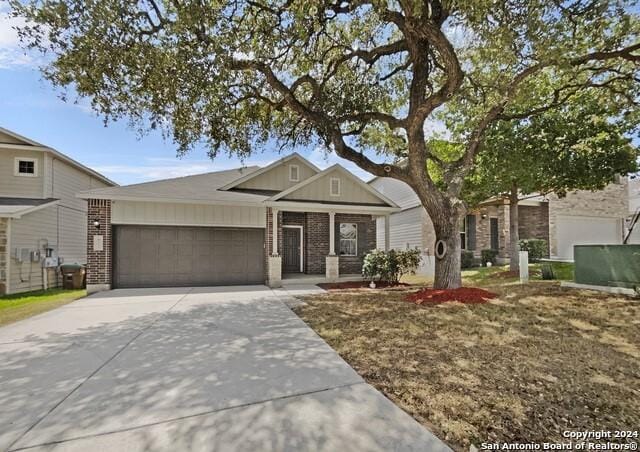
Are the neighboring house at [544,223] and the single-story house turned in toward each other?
no

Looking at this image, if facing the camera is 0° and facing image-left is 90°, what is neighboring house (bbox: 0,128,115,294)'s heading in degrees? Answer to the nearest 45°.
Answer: approximately 45°

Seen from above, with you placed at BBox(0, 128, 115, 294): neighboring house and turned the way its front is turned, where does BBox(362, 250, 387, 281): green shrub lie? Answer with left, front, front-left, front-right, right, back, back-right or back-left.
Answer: left

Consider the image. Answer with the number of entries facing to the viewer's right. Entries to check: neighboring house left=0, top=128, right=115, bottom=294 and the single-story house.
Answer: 0

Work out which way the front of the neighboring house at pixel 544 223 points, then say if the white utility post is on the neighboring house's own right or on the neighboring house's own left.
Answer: on the neighboring house's own right

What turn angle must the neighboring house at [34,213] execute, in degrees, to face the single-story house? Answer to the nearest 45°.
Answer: approximately 90° to its left

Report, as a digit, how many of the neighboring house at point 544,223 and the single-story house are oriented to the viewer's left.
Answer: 0

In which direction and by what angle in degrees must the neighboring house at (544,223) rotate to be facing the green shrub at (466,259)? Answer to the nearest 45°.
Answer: approximately 90° to its right

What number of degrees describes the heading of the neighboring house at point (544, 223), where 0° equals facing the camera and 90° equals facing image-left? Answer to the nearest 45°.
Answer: approximately 315°

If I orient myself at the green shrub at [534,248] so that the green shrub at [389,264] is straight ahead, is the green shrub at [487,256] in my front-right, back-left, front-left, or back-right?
front-right

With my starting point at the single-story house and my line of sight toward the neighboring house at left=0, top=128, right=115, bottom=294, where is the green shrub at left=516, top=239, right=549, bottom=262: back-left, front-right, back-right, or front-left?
back-right

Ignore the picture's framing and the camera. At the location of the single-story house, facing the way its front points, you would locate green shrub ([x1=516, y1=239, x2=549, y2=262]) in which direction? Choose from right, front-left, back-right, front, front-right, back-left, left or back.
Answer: left

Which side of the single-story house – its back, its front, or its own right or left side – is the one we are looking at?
front

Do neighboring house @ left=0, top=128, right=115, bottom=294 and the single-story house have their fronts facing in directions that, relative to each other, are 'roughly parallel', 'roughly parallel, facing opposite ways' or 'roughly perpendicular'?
roughly parallel

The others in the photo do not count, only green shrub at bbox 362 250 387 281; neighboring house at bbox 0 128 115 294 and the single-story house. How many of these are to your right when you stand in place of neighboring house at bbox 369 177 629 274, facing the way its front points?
3

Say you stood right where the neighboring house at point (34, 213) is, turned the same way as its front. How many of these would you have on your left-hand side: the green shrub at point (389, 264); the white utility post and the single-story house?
3

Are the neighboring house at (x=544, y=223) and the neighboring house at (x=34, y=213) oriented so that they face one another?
no

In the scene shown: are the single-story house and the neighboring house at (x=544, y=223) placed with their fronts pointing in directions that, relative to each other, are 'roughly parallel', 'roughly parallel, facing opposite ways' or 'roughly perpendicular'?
roughly parallel

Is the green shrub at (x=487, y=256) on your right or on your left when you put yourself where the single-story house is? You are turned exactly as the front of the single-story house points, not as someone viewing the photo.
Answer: on your left

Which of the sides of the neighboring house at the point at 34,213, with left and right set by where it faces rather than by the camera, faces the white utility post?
left

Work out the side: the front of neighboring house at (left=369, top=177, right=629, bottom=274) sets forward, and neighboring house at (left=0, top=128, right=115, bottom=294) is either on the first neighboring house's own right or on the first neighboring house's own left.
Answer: on the first neighboring house's own right

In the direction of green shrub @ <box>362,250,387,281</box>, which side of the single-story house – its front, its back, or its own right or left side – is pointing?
left
